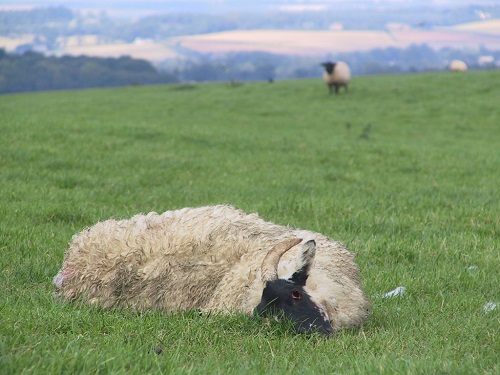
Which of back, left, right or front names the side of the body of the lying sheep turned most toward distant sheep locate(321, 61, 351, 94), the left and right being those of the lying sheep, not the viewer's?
left

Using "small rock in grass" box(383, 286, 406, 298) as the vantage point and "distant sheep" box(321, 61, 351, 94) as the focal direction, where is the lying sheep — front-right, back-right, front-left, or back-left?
back-left

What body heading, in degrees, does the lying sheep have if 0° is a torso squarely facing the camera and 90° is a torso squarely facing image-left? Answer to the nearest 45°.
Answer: approximately 270°

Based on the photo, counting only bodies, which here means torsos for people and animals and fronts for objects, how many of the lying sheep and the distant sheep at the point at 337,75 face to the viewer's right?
1

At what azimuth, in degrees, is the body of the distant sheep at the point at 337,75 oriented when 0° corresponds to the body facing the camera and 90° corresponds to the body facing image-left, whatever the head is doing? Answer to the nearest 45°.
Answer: approximately 45°

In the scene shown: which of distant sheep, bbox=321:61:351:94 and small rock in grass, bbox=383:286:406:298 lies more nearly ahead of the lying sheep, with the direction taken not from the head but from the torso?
the small rock in grass

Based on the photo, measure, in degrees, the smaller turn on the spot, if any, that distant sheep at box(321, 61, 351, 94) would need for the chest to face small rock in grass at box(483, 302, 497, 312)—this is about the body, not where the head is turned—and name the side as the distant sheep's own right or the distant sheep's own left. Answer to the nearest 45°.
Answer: approximately 45° to the distant sheep's own left
